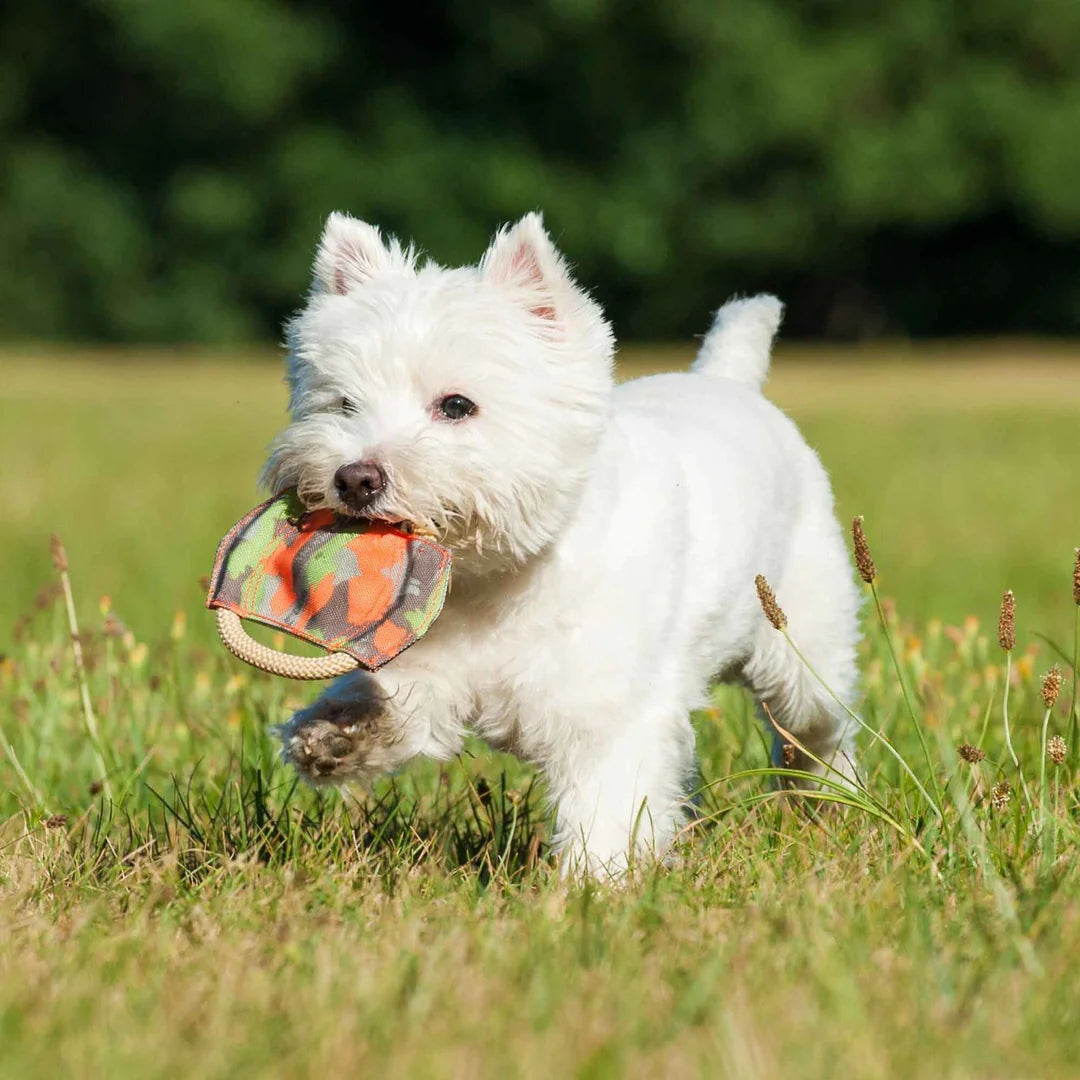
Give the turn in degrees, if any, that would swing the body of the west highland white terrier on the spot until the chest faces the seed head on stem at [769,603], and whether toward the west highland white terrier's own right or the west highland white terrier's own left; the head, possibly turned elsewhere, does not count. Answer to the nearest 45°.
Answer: approximately 90° to the west highland white terrier's own left

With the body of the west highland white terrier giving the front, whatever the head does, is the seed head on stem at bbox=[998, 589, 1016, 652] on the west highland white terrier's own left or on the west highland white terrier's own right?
on the west highland white terrier's own left

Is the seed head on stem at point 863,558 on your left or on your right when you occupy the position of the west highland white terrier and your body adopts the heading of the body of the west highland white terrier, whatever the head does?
on your left

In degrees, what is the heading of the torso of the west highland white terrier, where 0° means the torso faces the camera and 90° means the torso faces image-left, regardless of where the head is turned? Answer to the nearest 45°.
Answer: approximately 45°

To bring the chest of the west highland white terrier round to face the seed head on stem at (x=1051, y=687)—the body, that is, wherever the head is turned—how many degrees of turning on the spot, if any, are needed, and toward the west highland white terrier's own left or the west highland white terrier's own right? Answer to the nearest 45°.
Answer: approximately 135° to the west highland white terrier's own left
